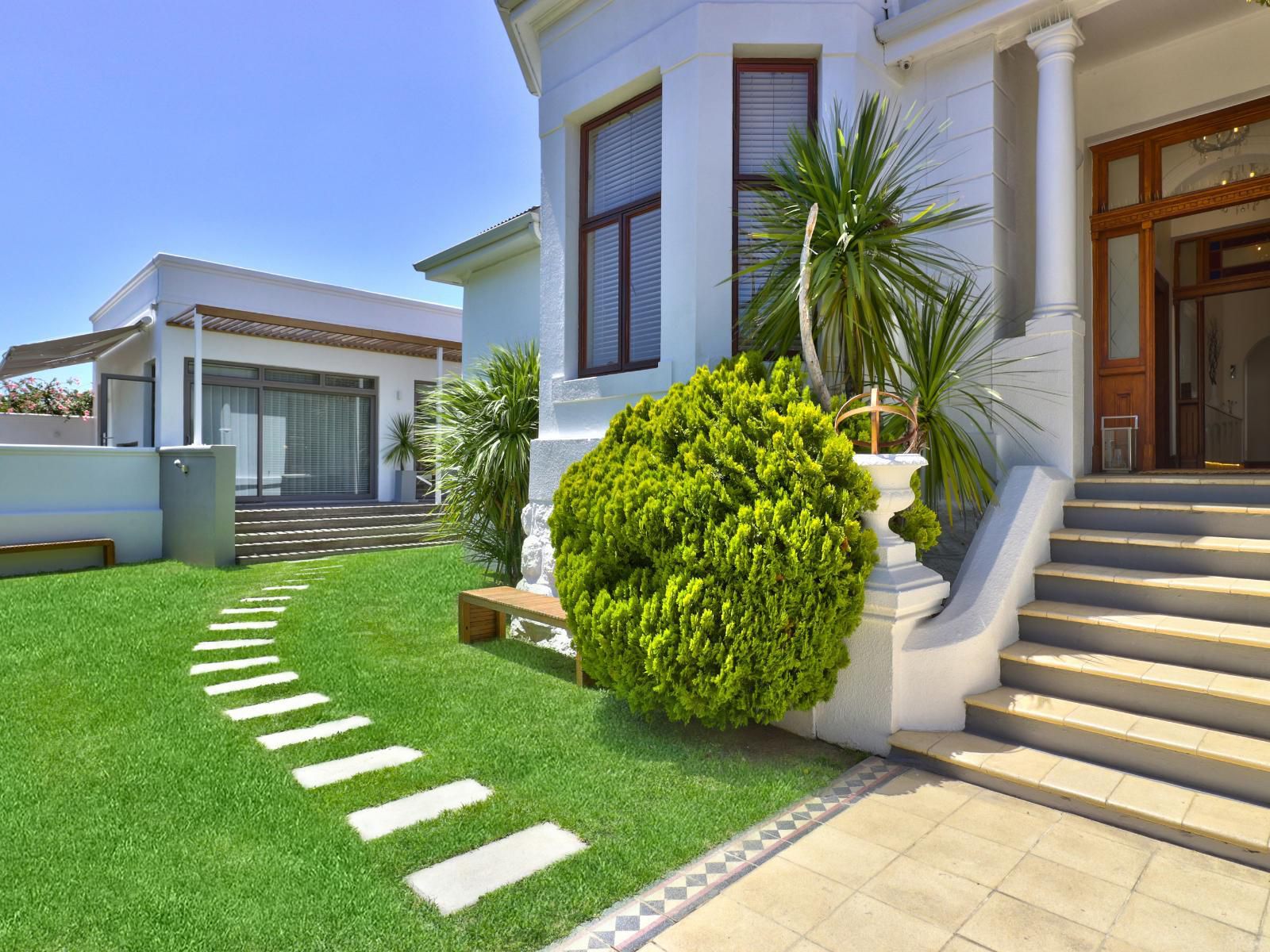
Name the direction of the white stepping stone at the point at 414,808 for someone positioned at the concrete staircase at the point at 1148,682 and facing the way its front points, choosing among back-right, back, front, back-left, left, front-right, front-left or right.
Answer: front

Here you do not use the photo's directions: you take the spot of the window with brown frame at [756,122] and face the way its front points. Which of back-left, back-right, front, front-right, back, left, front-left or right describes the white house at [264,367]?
back-right

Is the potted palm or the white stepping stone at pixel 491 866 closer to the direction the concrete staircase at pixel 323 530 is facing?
the white stepping stone

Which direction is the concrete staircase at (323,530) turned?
toward the camera

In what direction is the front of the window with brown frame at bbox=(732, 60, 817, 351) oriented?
toward the camera

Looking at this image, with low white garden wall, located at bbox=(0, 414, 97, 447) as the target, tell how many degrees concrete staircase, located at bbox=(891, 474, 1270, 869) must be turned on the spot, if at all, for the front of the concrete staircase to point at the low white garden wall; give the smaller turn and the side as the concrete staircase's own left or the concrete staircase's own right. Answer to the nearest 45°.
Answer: approximately 45° to the concrete staircase's own right

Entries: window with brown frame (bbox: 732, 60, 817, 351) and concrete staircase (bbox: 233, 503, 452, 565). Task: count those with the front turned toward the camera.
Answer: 2

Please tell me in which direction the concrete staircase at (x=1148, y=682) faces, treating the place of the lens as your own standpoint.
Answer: facing the viewer and to the left of the viewer

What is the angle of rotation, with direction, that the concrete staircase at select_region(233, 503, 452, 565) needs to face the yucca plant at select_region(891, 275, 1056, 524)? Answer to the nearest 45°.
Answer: approximately 45° to its left

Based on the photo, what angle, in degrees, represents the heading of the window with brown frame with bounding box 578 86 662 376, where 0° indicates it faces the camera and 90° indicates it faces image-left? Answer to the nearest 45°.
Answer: approximately 45°

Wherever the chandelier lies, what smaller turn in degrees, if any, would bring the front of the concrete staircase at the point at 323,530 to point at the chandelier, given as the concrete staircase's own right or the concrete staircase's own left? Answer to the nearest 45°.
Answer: approximately 45° to the concrete staircase's own left

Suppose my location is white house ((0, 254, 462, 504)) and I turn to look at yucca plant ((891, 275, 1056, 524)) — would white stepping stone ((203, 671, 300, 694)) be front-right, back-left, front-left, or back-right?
front-right
